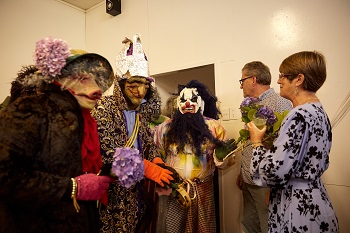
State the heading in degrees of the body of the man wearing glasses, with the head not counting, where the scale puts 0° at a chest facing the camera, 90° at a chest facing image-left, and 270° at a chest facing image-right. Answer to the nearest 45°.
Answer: approximately 90°

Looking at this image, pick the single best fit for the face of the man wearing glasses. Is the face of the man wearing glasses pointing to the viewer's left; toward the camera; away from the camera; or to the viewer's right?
to the viewer's left

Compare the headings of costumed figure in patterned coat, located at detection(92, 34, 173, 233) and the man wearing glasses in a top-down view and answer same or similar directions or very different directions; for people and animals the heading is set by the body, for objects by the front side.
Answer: very different directions

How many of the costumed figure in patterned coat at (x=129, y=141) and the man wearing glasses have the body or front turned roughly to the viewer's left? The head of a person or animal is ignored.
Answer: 1

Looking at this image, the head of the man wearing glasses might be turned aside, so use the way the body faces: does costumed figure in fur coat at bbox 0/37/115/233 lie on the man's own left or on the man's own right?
on the man's own left

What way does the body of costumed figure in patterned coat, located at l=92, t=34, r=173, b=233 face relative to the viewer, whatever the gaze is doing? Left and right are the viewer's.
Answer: facing the viewer and to the right of the viewer

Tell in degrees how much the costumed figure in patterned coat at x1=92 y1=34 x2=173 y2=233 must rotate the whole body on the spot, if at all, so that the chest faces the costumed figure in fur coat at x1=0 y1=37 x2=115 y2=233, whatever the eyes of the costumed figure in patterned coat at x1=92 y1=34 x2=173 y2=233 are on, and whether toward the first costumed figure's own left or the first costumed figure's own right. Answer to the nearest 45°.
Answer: approximately 90° to the first costumed figure's own right

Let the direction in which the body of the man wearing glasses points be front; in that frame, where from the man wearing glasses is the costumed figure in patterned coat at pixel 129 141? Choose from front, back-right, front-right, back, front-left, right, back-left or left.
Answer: front-left
